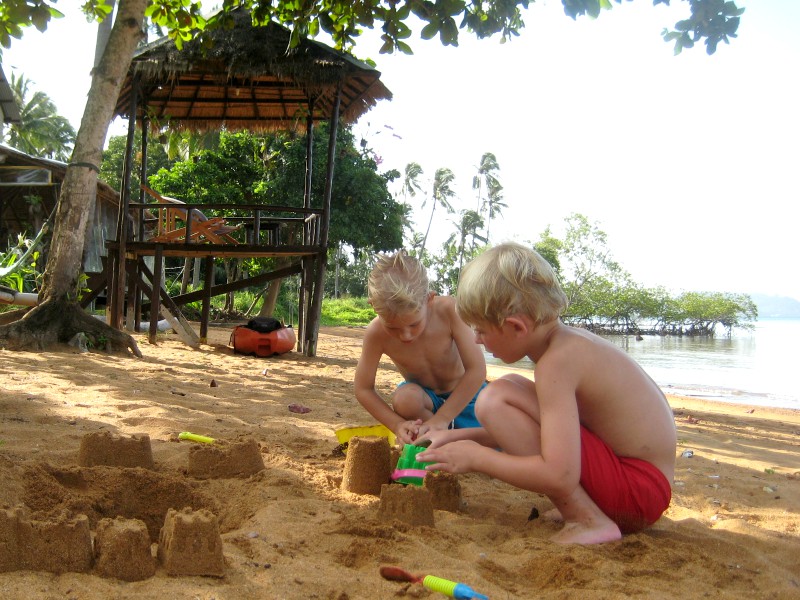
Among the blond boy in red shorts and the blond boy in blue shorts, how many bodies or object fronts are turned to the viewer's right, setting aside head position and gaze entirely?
0

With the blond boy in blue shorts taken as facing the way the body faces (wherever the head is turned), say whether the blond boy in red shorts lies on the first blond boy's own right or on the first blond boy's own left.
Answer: on the first blond boy's own left

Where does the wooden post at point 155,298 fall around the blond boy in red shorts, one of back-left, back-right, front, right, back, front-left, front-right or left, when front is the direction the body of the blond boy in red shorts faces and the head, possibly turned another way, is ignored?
front-right

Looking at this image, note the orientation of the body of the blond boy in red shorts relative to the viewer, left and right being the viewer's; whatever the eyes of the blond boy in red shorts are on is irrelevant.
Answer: facing to the left of the viewer

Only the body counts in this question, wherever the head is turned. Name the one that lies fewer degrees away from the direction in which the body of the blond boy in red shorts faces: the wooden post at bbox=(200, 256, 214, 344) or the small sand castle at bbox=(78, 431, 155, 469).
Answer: the small sand castle

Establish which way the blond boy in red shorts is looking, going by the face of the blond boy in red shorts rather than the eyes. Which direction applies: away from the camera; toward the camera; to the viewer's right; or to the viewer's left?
to the viewer's left

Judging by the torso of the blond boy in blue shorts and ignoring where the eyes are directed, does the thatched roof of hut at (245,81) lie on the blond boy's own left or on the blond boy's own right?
on the blond boy's own right

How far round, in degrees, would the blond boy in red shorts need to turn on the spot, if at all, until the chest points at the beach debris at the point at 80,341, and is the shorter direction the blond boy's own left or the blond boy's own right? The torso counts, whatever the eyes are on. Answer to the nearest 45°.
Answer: approximately 45° to the blond boy's own right

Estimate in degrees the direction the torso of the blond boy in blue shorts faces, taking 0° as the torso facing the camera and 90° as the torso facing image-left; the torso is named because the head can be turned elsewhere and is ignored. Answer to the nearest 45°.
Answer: approximately 45°

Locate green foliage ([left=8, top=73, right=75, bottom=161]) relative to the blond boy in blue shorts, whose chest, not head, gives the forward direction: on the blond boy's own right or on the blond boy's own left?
on the blond boy's own right

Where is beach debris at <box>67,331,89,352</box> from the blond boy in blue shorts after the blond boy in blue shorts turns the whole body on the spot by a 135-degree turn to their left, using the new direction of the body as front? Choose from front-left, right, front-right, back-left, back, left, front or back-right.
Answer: back-left
